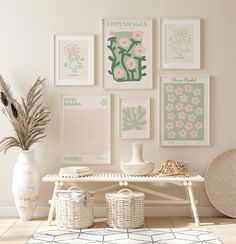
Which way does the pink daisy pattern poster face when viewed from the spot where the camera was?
facing the viewer

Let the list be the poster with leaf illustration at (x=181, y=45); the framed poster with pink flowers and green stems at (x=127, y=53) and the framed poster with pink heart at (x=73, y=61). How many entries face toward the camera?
3

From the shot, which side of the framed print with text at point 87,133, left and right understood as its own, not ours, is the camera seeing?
front

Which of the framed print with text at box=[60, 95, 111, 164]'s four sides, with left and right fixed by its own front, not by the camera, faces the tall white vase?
right

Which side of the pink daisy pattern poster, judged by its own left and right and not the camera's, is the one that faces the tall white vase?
right
